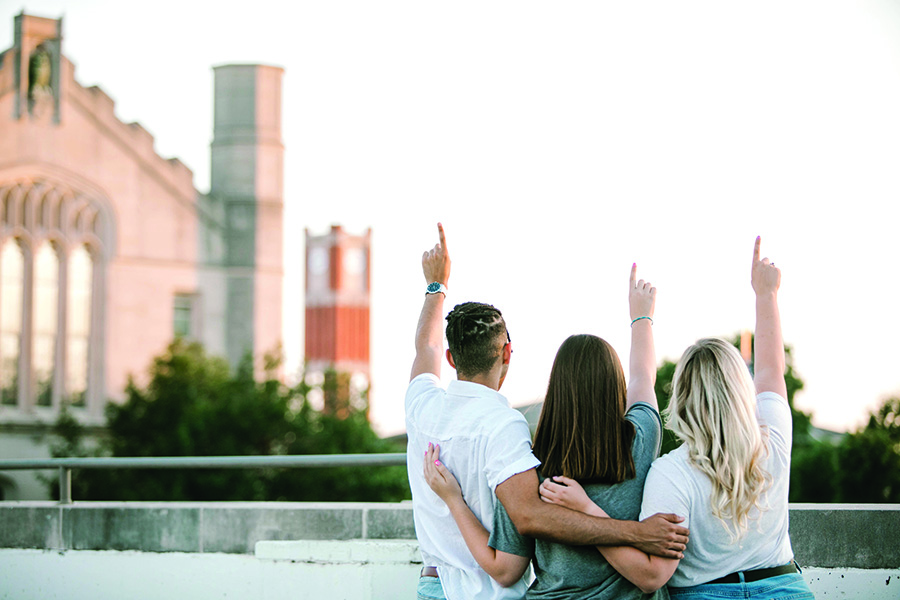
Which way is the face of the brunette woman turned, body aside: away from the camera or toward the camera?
away from the camera

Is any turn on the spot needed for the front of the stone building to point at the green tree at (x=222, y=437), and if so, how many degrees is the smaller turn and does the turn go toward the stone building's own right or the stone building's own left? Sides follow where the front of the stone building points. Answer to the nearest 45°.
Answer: approximately 45° to the stone building's own left

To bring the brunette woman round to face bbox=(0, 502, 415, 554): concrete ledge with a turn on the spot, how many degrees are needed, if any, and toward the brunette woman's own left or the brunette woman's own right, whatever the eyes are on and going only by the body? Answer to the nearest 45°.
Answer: approximately 45° to the brunette woman's own left

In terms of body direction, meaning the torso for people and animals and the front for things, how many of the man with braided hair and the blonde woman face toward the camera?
0

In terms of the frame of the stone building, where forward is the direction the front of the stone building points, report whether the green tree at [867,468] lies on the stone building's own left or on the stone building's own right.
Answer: on the stone building's own left

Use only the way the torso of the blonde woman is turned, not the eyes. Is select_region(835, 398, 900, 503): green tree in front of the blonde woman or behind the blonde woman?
in front

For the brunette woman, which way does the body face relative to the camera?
away from the camera

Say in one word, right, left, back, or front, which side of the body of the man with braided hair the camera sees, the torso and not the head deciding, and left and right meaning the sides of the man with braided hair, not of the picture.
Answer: back

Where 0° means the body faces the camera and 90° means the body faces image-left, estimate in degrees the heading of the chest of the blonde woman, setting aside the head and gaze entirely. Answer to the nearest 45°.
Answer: approximately 180°

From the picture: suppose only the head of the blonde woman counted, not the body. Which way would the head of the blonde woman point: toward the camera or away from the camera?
away from the camera

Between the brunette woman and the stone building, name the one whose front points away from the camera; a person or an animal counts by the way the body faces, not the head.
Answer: the brunette woman
